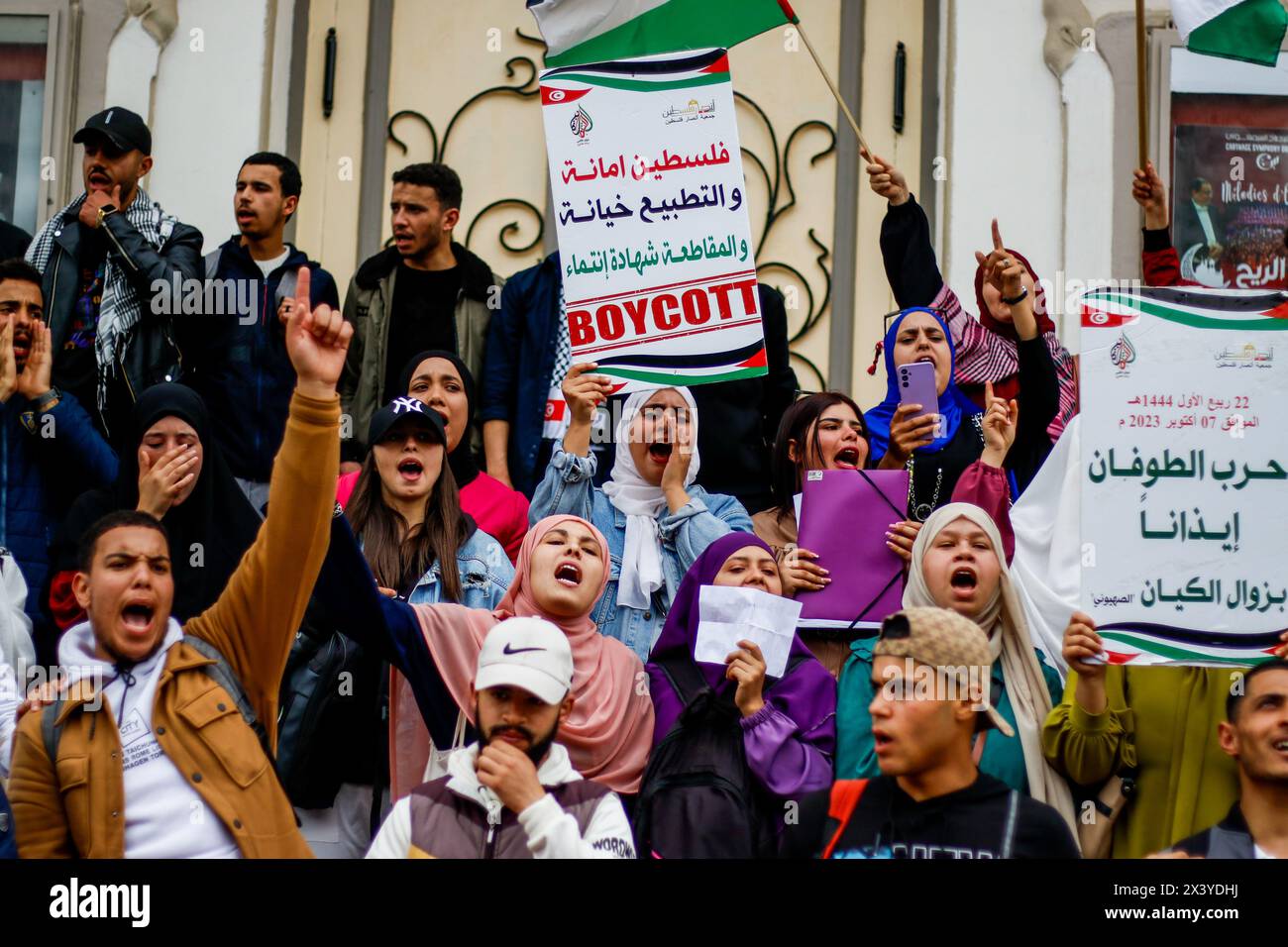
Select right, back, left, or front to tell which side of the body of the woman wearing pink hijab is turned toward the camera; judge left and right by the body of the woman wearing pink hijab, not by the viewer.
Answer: front

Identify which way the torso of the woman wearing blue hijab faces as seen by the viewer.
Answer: toward the camera

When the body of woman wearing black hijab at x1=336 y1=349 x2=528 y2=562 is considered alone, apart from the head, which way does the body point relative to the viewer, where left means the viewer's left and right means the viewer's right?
facing the viewer

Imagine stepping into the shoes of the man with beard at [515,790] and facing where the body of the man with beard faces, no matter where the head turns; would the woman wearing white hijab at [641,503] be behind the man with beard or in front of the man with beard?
behind

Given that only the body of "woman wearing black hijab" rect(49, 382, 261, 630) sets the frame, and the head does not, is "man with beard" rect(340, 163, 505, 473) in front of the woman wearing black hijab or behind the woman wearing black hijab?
behind

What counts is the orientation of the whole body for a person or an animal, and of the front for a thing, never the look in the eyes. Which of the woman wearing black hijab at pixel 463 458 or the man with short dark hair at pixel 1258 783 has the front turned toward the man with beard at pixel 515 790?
the woman wearing black hijab

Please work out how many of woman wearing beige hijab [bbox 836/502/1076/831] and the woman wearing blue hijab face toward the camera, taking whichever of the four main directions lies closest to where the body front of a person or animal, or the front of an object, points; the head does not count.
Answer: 2

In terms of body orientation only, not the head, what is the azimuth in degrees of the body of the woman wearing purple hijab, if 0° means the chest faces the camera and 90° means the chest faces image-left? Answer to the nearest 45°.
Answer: approximately 0°

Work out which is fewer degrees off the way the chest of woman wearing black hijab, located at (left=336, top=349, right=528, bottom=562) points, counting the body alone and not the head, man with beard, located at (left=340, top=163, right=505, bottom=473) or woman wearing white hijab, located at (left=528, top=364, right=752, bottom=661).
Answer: the woman wearing white hijab
